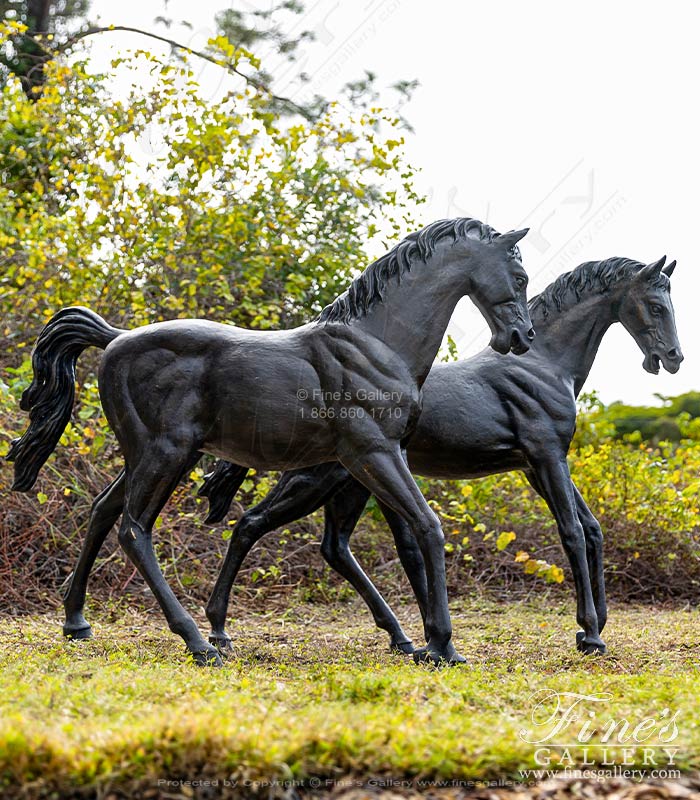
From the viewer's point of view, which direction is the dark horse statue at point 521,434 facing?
to the viewer's right

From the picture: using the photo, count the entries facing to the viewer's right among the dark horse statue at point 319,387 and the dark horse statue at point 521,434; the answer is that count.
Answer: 2

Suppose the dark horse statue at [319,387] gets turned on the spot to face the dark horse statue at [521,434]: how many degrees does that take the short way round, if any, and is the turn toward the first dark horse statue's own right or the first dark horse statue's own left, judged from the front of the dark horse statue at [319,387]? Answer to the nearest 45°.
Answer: approximately 45° to the first dark horse statue's own left

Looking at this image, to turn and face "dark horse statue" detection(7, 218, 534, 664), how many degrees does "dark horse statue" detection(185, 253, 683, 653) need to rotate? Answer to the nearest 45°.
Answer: approximately 135° to its right

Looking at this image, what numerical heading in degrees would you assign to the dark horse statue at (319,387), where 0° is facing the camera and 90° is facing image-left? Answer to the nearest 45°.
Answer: approximately 270°
